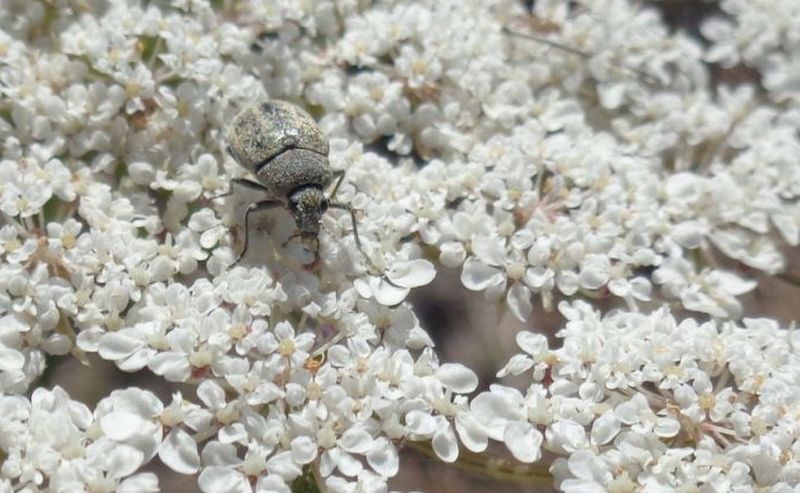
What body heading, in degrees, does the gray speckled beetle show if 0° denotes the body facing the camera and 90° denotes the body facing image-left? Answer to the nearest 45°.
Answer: approximately 0°

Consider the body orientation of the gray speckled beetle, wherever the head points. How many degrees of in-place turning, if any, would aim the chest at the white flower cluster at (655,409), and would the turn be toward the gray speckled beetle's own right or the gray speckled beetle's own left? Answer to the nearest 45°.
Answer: approximately 45° to the gray speckled beetle's own left
